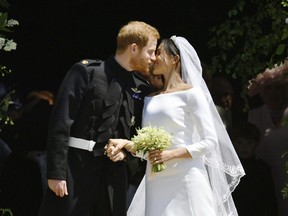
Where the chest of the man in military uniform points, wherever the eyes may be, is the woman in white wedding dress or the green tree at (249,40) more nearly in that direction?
the woman in white wedding dress

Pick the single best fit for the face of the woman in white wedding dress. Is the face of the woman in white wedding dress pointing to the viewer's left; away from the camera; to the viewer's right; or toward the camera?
to the viewer's left

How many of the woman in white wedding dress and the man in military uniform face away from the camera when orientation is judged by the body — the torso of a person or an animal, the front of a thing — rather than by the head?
0

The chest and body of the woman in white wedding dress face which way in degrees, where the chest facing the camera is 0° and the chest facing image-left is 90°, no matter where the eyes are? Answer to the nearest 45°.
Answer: approximately 45°

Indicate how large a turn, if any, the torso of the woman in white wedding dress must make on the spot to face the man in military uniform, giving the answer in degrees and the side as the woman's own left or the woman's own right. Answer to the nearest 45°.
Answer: approximately 45° to the woman's own right

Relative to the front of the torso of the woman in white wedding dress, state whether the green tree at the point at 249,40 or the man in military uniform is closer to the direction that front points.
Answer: the man in military uniform

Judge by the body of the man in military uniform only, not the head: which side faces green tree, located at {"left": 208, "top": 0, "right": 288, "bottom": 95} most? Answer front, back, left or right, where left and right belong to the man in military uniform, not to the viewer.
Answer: left

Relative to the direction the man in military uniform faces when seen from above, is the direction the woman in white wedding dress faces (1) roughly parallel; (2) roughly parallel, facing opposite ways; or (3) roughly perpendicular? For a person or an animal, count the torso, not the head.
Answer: roughly perpendicular

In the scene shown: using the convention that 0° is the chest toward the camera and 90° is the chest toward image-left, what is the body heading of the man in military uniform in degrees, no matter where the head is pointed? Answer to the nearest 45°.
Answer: approximately 315°
